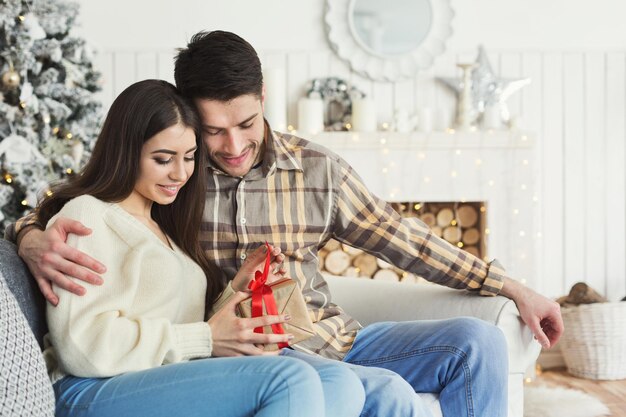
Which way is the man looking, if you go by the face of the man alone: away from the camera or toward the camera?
toward the camera

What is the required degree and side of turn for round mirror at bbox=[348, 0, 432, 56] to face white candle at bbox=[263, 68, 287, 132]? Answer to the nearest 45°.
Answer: approximately 90° to its right

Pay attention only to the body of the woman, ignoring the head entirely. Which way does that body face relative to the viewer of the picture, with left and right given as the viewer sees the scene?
facing the viewer and to the right of the viewer

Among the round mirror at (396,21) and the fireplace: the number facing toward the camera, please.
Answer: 2

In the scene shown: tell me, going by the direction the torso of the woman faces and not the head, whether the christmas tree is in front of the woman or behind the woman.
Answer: behind

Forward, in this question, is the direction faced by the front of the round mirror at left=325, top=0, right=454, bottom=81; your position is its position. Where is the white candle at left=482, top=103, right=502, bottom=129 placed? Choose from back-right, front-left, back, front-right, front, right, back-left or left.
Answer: left

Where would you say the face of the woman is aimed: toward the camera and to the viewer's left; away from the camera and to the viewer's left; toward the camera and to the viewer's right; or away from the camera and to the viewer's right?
toward the camera and to the viewer's right

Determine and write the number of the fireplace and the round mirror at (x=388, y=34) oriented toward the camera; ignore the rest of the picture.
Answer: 2

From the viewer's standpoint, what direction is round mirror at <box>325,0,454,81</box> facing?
toward the camera

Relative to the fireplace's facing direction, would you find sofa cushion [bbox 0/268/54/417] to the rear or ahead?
ahead
